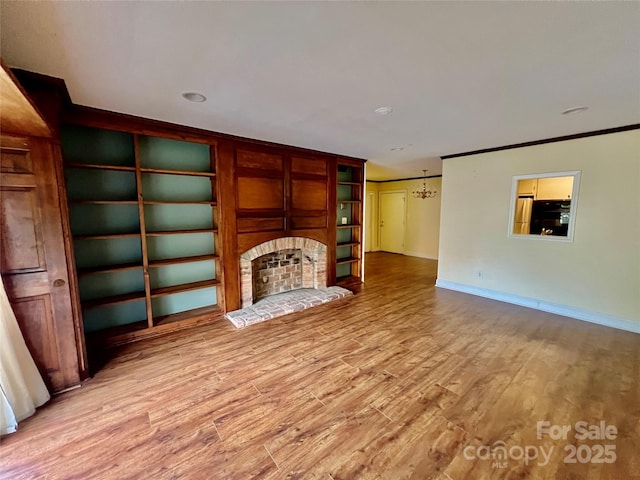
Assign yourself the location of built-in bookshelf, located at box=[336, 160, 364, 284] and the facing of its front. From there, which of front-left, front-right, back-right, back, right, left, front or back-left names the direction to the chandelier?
left

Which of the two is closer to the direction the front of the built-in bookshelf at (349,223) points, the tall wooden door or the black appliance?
the black appliance

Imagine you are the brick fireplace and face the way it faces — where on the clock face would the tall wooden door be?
The tall wooden door is roughly at 3 o'clock from the brick fireplace.

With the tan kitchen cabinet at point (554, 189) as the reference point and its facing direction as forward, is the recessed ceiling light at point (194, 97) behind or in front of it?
in front

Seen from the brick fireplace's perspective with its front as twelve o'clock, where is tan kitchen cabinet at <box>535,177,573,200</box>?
The tan kitchen cabinet is roughly at 11 o'clock from the brick fireplace.

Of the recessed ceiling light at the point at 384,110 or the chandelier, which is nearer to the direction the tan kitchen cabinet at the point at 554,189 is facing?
the recessed ceiling light

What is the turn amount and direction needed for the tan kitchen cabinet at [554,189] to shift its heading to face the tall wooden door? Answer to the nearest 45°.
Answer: approximately 45° to its right

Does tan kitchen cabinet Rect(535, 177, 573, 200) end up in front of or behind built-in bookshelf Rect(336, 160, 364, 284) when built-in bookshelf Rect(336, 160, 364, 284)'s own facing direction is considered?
in front

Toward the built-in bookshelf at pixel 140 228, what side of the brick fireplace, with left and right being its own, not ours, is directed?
right

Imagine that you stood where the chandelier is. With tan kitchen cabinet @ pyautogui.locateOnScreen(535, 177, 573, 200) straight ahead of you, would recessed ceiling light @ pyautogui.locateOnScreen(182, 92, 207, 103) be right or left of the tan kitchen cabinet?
right

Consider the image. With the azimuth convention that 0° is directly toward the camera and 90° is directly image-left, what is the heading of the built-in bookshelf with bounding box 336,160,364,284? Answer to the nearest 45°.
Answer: approximately 315°

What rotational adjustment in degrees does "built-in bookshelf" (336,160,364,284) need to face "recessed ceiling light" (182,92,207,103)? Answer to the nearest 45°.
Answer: approximately 90° to its right

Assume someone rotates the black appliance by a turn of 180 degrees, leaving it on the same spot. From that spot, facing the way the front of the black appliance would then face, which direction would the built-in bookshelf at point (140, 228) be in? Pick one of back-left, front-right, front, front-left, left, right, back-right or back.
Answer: back-left
